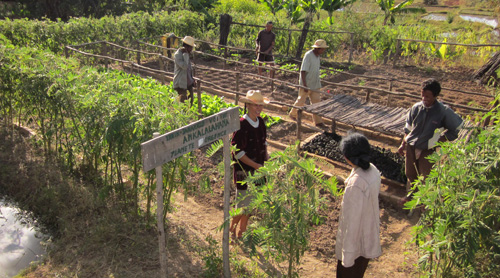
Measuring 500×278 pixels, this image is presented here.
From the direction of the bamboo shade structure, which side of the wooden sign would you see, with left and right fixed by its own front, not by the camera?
left

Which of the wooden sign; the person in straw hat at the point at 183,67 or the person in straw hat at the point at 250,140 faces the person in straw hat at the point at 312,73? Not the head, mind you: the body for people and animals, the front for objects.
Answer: the person in straw hat at the point at 183,67

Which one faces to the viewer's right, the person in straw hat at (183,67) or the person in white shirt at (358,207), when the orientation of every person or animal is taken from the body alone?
the person in straw hat

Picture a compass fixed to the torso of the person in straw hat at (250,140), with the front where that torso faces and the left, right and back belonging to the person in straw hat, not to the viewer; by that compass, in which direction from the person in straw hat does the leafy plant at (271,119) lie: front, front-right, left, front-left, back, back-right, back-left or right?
back-left

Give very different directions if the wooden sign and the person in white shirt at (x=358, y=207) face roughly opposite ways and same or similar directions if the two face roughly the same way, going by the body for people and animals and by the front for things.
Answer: very different directions

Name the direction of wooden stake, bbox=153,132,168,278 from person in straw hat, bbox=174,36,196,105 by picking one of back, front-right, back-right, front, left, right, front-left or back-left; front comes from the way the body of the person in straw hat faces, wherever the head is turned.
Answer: right

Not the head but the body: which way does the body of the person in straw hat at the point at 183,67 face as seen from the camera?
to the viewer's right

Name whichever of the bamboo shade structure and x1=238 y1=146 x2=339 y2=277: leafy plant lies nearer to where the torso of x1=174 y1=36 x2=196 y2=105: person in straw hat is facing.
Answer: the bamboo shade structure

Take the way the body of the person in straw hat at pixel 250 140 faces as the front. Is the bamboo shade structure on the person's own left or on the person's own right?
on the person's own left
